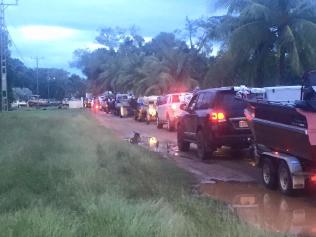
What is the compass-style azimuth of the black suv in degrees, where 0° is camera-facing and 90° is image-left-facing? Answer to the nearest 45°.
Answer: approximately 135°

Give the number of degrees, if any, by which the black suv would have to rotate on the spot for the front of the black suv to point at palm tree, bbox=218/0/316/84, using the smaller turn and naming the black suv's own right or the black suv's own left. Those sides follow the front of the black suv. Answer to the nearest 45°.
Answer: approximately 45° to the black suv's own right
